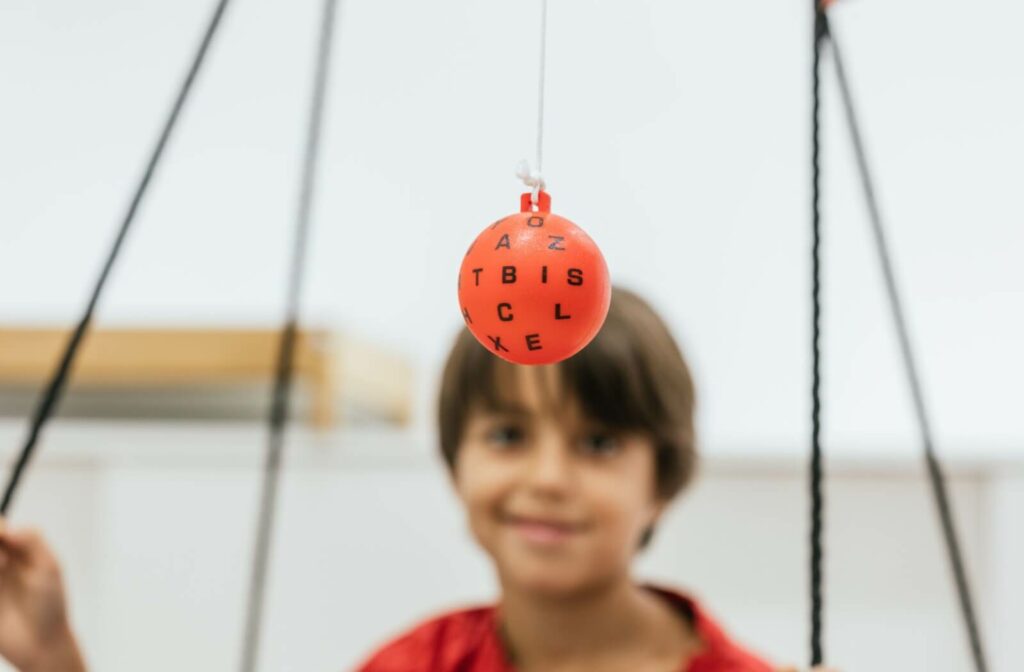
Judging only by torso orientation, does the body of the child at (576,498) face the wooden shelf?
no

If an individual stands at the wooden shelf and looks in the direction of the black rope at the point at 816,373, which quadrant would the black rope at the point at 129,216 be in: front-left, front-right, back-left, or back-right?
front-right

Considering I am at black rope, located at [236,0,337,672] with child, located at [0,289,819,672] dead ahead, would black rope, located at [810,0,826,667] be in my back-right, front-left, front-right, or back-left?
front-right

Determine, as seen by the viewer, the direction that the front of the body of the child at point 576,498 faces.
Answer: toward the camera
